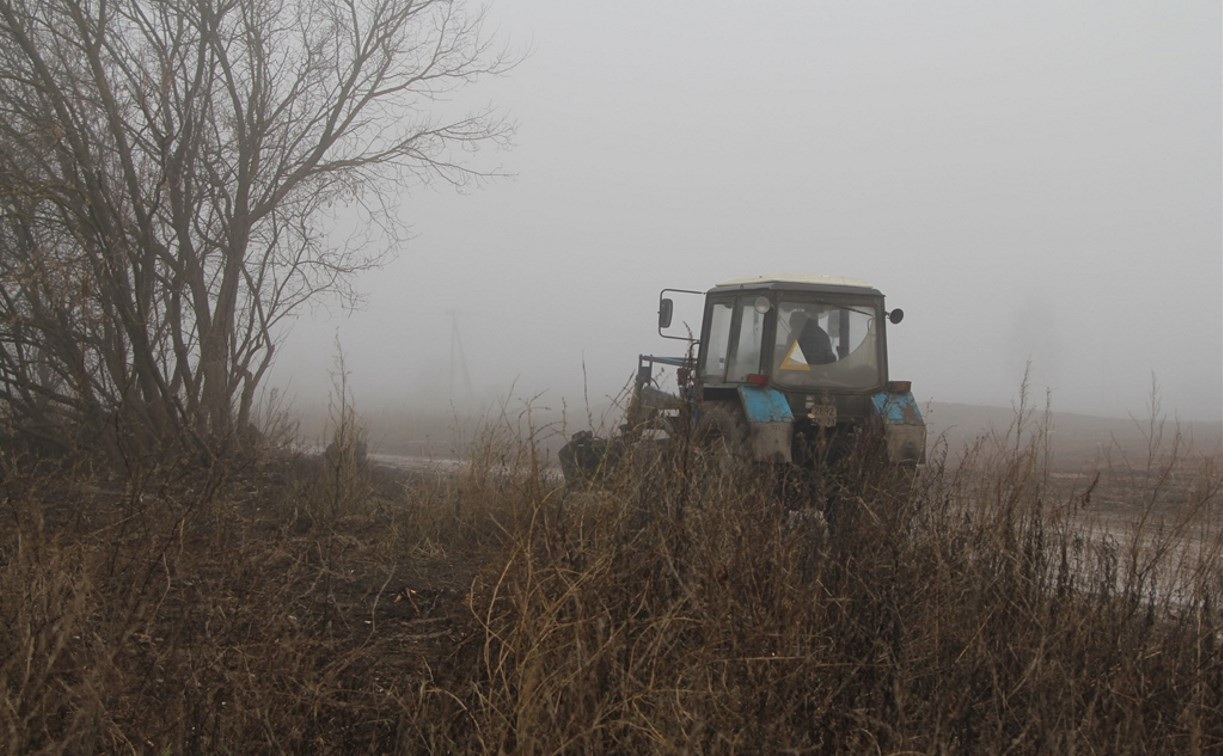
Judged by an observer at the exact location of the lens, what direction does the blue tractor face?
facing away from the viewer and to the left of the viewer
